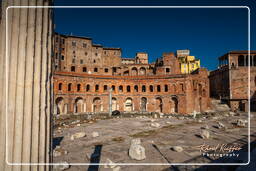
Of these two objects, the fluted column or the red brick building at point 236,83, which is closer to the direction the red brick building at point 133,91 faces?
the fluted column

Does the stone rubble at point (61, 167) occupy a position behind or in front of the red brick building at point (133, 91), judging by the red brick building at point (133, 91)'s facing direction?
in front

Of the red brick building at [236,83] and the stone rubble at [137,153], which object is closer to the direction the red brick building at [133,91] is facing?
the stone rubble

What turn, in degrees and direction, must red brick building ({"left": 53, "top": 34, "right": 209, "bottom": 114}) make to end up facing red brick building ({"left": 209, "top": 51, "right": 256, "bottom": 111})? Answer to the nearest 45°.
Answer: approximately 90° to its left

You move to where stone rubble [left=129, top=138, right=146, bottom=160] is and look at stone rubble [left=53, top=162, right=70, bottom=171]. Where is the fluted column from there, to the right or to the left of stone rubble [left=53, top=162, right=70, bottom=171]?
left

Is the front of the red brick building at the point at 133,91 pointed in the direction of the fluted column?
yes

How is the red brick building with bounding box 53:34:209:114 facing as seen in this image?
toward the camera

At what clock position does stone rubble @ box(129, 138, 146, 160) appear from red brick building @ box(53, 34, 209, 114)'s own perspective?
The stone rubble is roughly at 12 o'clock from the red brick building.
